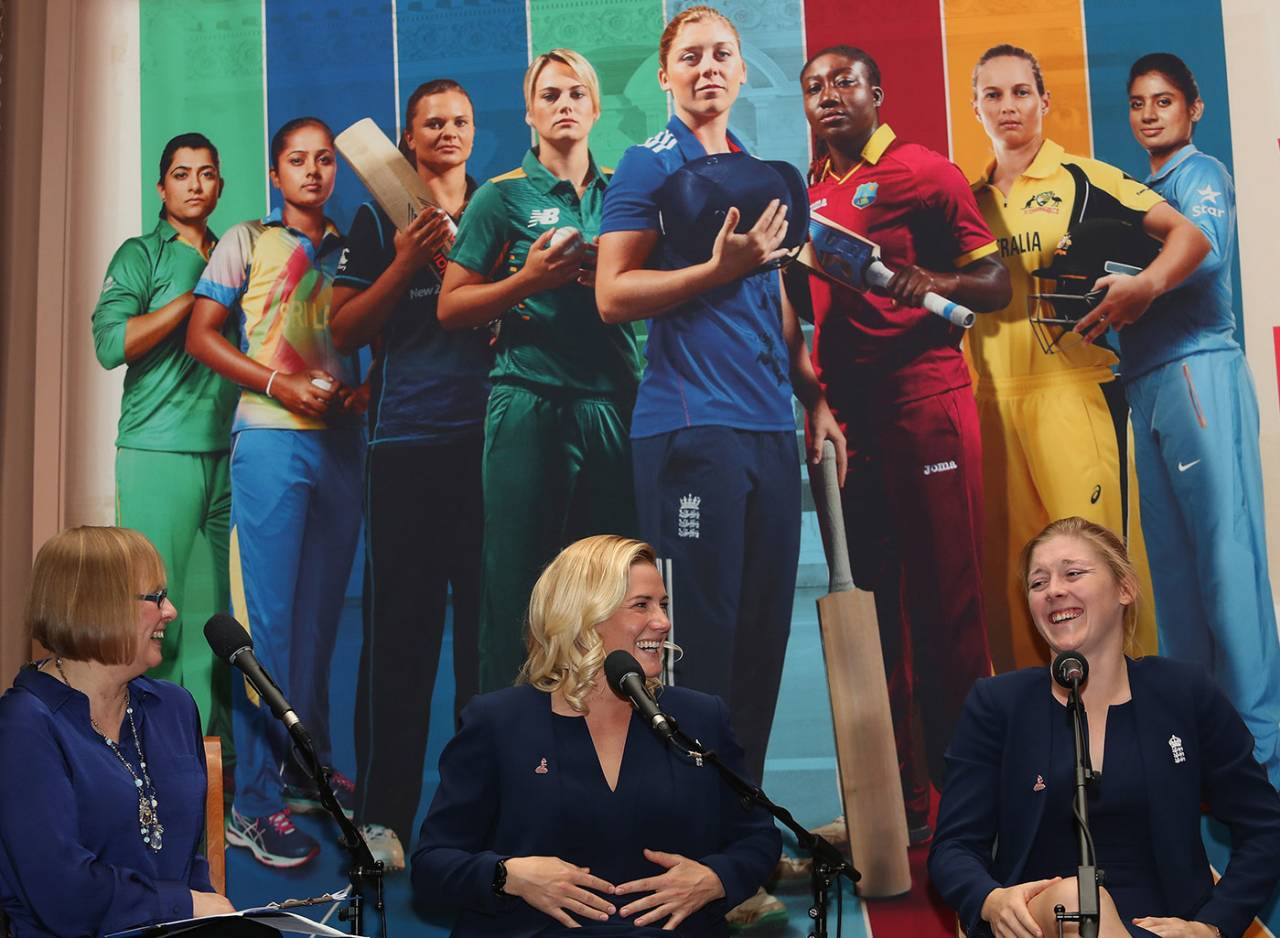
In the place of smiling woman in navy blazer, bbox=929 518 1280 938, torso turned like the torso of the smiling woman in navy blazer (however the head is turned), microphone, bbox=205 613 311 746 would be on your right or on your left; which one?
on your right

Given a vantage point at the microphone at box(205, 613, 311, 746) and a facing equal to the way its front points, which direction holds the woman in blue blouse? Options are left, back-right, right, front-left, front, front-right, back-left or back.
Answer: front-right

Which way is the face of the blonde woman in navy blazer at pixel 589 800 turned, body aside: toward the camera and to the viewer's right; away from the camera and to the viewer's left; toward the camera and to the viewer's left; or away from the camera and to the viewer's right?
toward the camera and to the viewer's right

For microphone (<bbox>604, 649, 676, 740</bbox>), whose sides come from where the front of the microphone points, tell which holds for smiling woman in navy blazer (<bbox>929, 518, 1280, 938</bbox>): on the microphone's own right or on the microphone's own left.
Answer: on the microphone's own right

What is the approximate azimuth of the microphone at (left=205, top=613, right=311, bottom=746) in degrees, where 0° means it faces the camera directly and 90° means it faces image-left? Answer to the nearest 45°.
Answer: approximately 90°

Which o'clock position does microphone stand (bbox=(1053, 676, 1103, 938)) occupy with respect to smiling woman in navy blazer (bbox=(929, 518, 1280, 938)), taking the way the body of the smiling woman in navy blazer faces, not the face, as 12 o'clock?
The microphone stand is roughly at 12 o'clock from the smiling woman in navy blazer.

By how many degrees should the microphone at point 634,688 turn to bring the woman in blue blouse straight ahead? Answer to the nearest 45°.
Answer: approximately 45° to its left

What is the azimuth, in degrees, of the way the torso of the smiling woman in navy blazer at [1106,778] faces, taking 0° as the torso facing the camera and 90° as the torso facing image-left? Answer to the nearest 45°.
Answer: approximately 0°

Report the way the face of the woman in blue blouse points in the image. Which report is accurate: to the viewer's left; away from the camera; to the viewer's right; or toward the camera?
to the viewer's right
